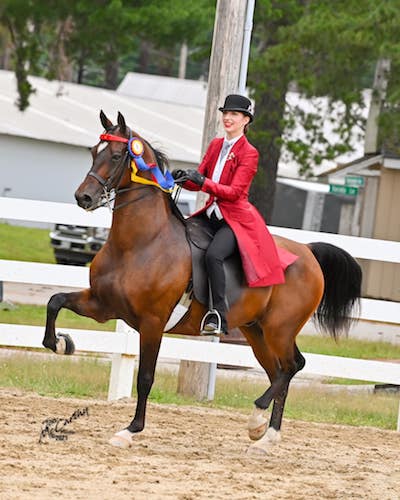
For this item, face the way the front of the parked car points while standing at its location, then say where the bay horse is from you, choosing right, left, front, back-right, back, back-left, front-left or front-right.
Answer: front-left

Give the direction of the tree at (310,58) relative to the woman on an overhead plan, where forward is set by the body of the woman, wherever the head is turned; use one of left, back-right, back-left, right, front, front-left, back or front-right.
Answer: back-right

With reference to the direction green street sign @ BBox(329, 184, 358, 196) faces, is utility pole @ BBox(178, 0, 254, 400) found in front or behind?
in front

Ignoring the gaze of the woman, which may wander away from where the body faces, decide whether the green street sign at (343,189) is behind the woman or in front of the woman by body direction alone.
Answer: behind

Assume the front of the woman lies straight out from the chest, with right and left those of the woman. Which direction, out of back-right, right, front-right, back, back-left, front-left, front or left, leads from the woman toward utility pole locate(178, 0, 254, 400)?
back-right

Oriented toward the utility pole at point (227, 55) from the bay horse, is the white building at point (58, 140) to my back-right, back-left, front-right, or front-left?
front-left

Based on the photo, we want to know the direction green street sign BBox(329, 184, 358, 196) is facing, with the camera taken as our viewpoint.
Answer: facing the viewer

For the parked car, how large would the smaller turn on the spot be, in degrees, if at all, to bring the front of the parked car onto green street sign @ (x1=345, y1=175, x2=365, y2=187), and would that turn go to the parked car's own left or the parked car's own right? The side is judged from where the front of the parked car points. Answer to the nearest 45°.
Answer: approximately 135° to the parked car's own left

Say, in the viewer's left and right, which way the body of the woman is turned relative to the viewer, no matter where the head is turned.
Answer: facing the viewer and to the left of the viewer
